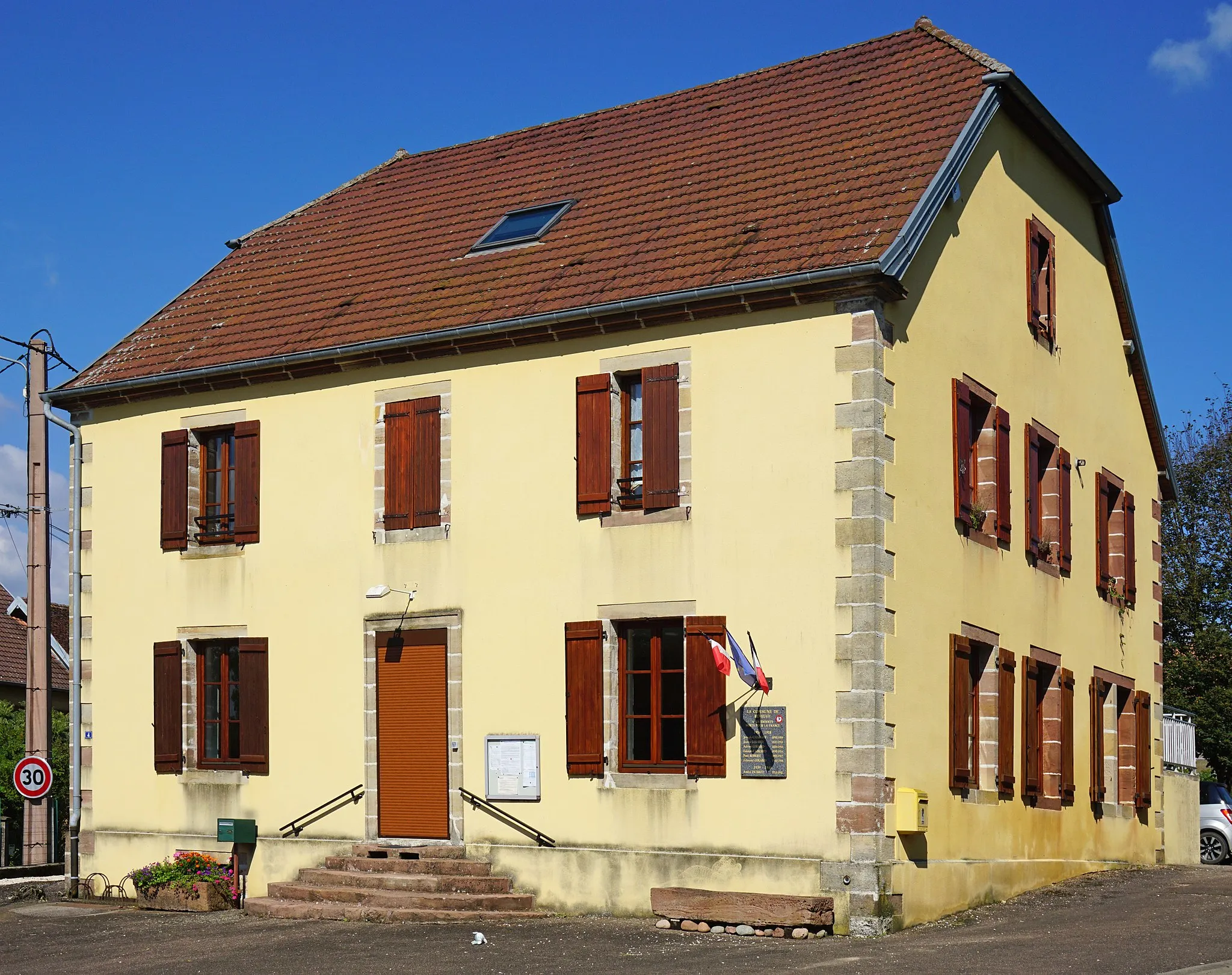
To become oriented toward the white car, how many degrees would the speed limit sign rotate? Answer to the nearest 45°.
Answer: approximately 90° to its left

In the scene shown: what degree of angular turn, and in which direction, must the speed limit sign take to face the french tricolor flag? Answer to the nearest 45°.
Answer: approximately 45° to its left

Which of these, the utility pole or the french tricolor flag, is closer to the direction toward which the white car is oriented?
the utility pole

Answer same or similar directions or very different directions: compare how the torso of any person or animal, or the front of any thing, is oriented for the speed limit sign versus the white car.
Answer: very different directions

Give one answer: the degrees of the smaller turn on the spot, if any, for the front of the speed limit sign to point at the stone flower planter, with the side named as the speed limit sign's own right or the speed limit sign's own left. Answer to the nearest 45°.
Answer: approximately 45° to the speed limit sign's own left

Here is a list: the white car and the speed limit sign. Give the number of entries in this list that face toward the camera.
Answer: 1

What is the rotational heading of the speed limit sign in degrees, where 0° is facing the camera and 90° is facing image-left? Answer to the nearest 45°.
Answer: approximately 0°
